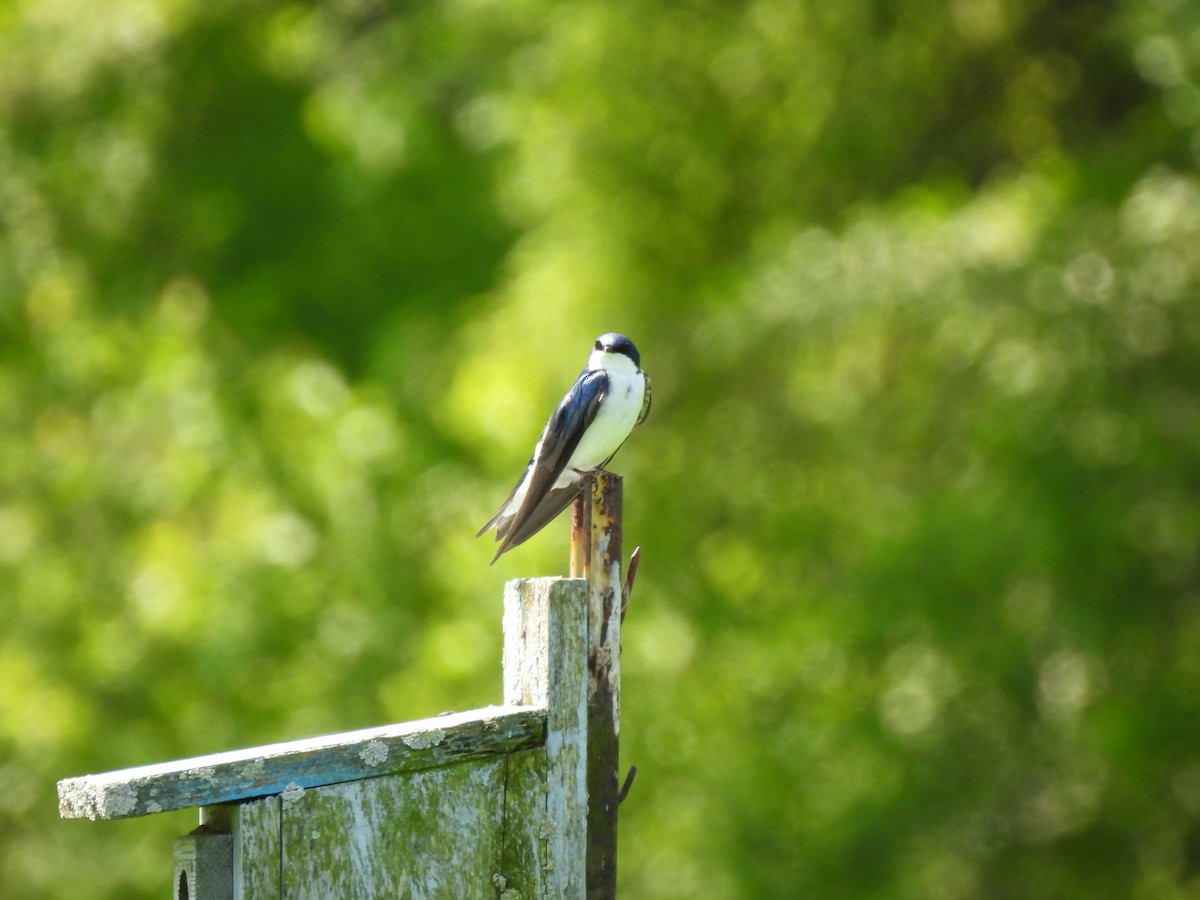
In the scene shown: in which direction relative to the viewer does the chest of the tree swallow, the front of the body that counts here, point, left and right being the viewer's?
facing the viewer and to the right of the viewer
